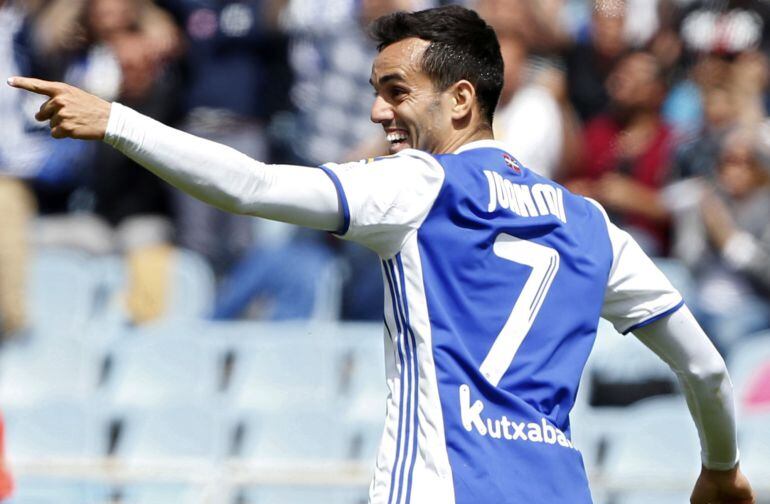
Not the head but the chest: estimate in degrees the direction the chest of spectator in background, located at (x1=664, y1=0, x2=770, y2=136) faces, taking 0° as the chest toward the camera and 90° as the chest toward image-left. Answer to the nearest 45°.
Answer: approximately 0°

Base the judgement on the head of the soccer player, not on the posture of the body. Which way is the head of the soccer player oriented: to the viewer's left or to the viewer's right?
to the viewer's left

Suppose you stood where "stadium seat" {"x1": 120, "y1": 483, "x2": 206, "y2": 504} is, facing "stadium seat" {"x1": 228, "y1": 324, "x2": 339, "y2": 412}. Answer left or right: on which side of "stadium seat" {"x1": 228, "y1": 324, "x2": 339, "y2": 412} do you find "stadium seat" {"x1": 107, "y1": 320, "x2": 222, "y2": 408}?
left
